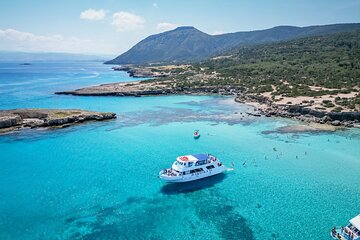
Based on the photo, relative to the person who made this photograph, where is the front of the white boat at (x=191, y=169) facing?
facing the viewer and to the left of the viewer

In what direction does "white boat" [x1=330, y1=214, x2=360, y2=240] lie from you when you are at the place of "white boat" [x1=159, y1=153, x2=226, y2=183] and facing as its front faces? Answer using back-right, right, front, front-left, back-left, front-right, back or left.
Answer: left
